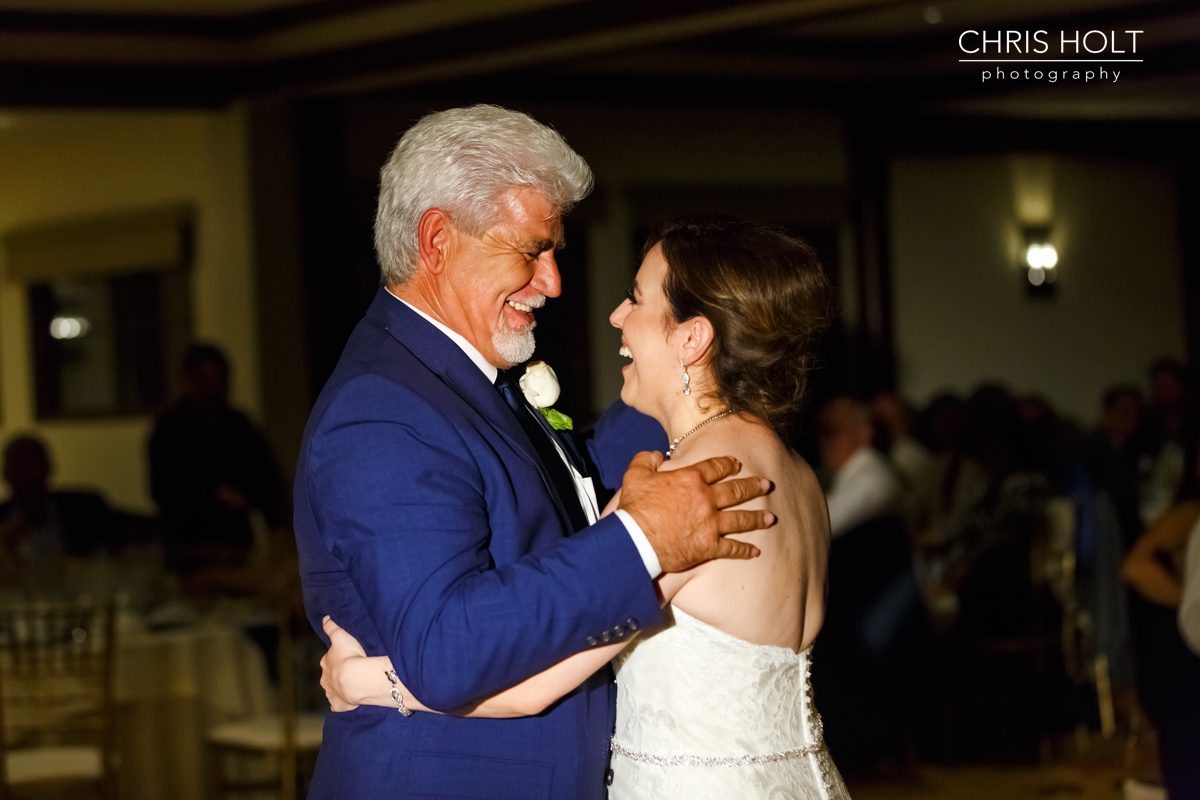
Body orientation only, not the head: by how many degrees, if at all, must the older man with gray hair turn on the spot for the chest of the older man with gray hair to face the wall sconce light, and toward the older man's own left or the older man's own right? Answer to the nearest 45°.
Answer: approximately 45° to the older man's own left

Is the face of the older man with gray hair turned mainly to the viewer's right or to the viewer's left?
to the viewer's right

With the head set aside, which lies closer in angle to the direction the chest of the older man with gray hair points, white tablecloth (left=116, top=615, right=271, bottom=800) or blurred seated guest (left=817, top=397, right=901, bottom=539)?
the blurred seated guest

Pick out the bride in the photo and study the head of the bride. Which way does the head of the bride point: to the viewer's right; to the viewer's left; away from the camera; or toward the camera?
to the viewer's left

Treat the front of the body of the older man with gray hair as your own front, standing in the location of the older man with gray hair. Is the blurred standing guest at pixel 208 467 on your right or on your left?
on your left

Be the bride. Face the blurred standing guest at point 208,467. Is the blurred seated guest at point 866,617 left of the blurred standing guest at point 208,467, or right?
right

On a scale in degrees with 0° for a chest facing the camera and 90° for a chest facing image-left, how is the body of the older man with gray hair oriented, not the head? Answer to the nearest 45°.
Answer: approximately 270°

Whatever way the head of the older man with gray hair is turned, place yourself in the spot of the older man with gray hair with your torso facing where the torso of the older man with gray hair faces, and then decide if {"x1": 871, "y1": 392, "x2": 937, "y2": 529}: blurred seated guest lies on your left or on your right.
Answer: on your left
